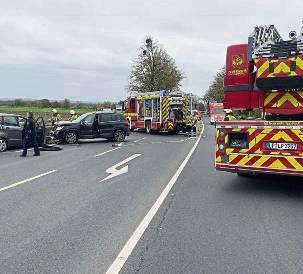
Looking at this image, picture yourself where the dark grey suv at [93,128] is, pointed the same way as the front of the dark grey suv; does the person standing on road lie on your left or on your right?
on your left

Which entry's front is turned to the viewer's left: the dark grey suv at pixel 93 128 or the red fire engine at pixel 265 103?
the dark grey suv

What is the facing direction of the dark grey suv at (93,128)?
to the viewer's left

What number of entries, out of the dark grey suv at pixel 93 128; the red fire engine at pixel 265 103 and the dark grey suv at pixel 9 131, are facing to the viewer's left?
1

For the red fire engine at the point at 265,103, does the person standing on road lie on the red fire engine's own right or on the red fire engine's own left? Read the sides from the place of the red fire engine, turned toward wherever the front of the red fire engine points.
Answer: on the red fire engine's own left

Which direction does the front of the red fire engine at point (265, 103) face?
away from the camera

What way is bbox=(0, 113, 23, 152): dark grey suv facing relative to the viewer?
to the viewer's right

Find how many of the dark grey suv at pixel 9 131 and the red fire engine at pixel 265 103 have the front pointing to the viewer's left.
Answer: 0

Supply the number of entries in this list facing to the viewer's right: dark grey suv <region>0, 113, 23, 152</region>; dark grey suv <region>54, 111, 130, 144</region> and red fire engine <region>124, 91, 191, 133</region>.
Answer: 1

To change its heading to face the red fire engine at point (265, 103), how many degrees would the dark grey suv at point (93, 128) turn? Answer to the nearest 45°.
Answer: approximately 90° to its left
